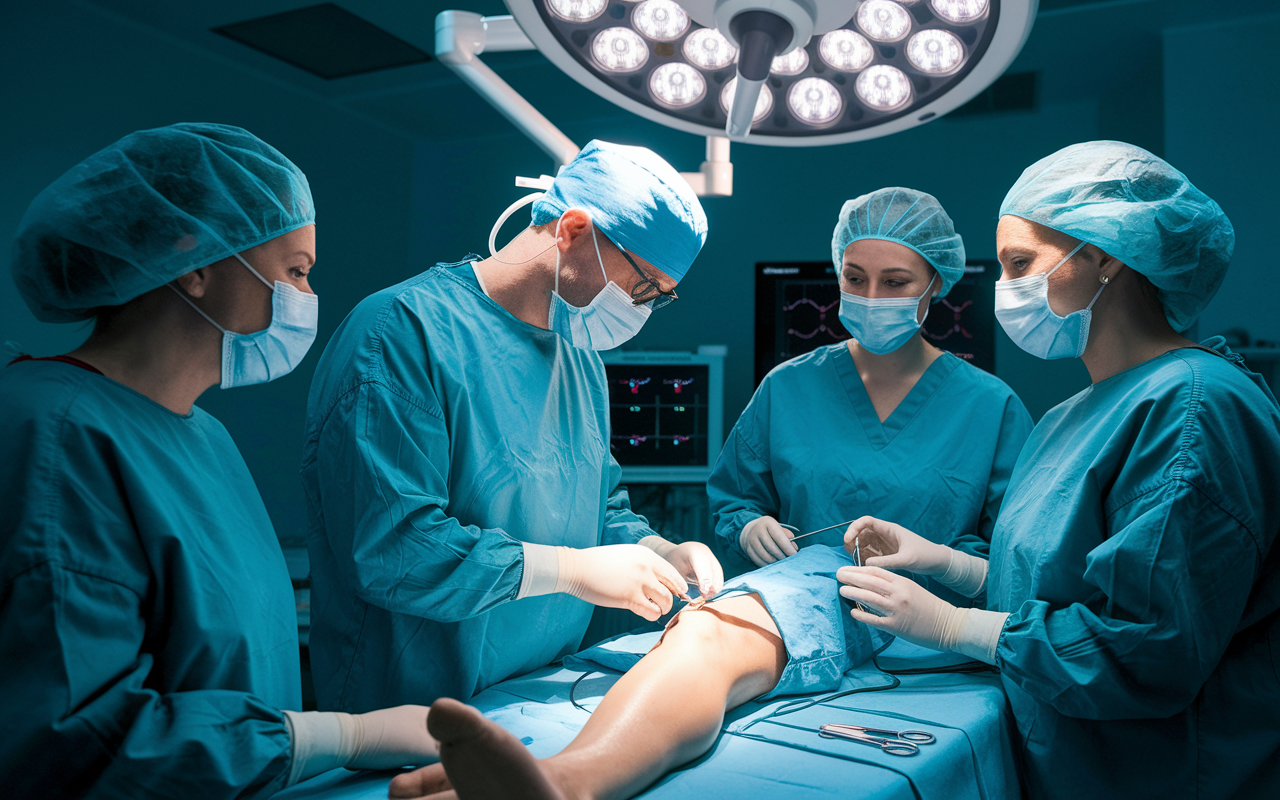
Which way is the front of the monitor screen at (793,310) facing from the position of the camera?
facing the viewer

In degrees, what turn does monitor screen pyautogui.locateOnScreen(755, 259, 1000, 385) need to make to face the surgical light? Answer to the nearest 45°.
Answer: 0° — it already faces it

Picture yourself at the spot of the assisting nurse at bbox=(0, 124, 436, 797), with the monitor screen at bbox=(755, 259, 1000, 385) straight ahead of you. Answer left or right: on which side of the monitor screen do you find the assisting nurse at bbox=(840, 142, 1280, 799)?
right

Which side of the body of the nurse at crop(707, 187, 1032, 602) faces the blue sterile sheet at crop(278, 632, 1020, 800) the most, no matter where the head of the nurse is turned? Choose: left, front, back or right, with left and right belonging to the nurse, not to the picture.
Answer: front

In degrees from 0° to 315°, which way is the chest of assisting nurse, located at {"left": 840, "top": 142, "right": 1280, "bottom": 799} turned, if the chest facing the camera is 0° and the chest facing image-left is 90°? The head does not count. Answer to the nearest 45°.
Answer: approximately 90°

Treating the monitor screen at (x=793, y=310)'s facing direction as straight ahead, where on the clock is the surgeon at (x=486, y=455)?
The surgeon is roughly at 12 o'clock from the monitor screen.

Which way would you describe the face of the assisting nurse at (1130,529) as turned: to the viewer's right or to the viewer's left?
to the viewer's left

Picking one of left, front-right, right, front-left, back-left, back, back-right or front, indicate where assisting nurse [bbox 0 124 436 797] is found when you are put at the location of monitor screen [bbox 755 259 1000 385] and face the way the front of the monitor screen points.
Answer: front

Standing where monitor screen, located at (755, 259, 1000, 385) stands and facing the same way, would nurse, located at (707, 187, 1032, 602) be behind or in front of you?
in front

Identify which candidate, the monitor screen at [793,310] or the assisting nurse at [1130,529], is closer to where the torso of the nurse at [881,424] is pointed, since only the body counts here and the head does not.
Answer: the assisting nurse

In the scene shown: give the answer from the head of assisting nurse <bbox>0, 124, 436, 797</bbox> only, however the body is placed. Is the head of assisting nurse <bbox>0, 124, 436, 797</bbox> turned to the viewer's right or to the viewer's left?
to the viewer's right

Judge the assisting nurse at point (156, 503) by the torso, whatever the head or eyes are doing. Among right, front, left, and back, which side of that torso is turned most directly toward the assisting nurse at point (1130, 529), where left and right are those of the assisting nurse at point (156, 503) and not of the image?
front

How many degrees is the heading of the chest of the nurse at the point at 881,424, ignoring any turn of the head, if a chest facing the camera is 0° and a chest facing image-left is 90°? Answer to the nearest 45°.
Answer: approximately 0°

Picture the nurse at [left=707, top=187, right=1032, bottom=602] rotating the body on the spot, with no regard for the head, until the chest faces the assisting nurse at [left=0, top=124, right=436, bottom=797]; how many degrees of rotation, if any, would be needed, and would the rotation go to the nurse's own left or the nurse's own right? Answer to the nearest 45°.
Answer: approximately 45° to the nurse's own right
